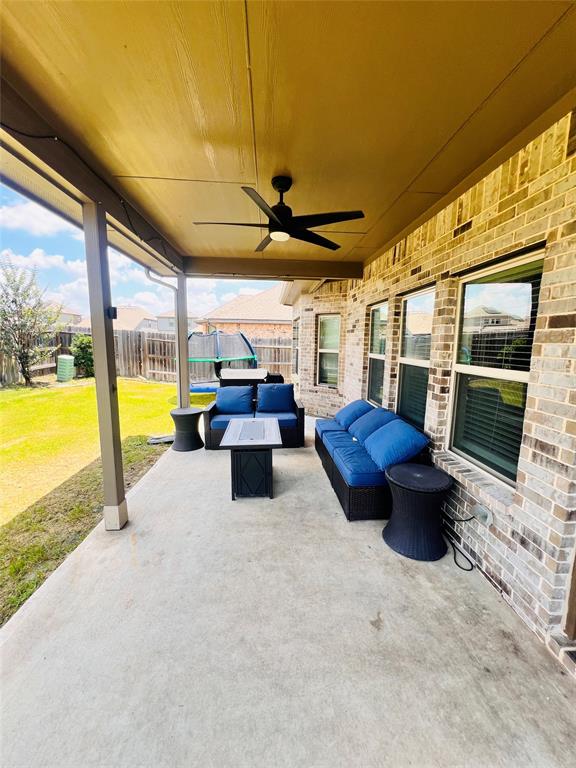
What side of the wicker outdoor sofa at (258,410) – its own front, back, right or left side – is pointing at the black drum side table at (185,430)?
right

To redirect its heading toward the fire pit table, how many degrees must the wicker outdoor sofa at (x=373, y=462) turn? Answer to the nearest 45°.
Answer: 0° — it already faces it

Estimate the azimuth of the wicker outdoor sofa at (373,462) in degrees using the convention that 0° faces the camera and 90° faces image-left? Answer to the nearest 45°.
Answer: approximately 90°

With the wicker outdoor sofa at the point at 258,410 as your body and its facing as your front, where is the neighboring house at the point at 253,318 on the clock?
The neighboring house is roughly at 6 o'clock from the wicker outdoor sofa.

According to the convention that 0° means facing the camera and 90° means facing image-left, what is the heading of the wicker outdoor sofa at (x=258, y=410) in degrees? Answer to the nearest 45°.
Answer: approximately 0°

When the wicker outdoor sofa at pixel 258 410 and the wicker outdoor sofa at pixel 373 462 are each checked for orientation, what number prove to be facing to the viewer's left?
1

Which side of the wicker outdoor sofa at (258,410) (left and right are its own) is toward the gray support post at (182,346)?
right

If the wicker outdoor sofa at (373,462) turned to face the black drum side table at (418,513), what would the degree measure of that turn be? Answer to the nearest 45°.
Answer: approximately 135° to its left

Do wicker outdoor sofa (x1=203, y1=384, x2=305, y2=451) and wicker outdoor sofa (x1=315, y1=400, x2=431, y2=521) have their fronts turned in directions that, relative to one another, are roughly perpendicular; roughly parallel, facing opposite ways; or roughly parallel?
roughly perpendicular

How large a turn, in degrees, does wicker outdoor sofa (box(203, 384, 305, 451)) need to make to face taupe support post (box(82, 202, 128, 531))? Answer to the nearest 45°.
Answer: approximately 45° to its right
